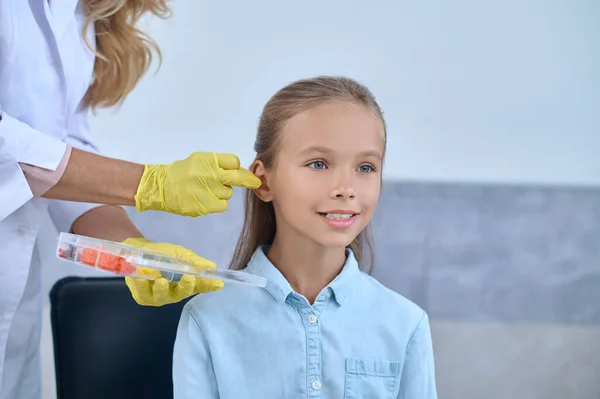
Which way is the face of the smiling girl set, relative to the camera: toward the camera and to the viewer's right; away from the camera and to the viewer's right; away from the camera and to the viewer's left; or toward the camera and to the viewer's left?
toward the camera and to the viewer's right

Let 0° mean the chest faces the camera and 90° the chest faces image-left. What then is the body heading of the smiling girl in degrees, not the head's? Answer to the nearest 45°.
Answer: approximately 0°
